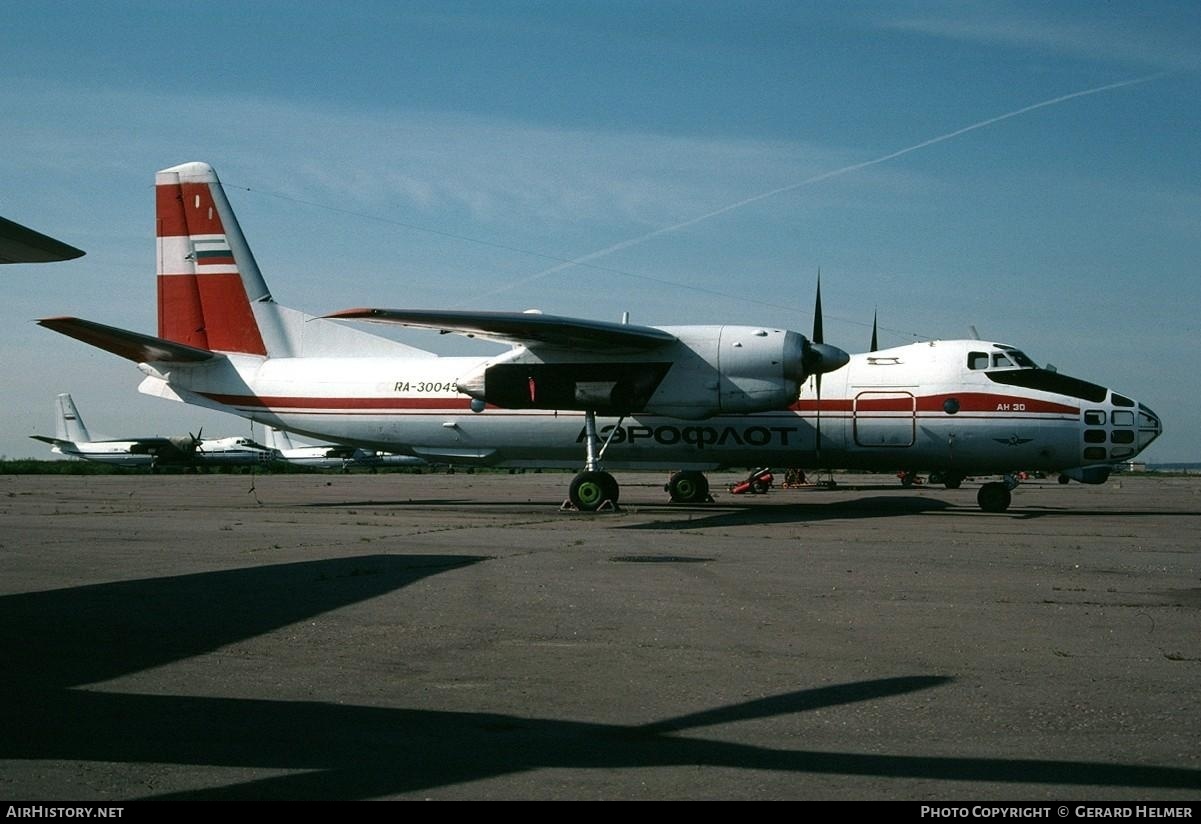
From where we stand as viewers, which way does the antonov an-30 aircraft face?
facing to the right of the viewer
